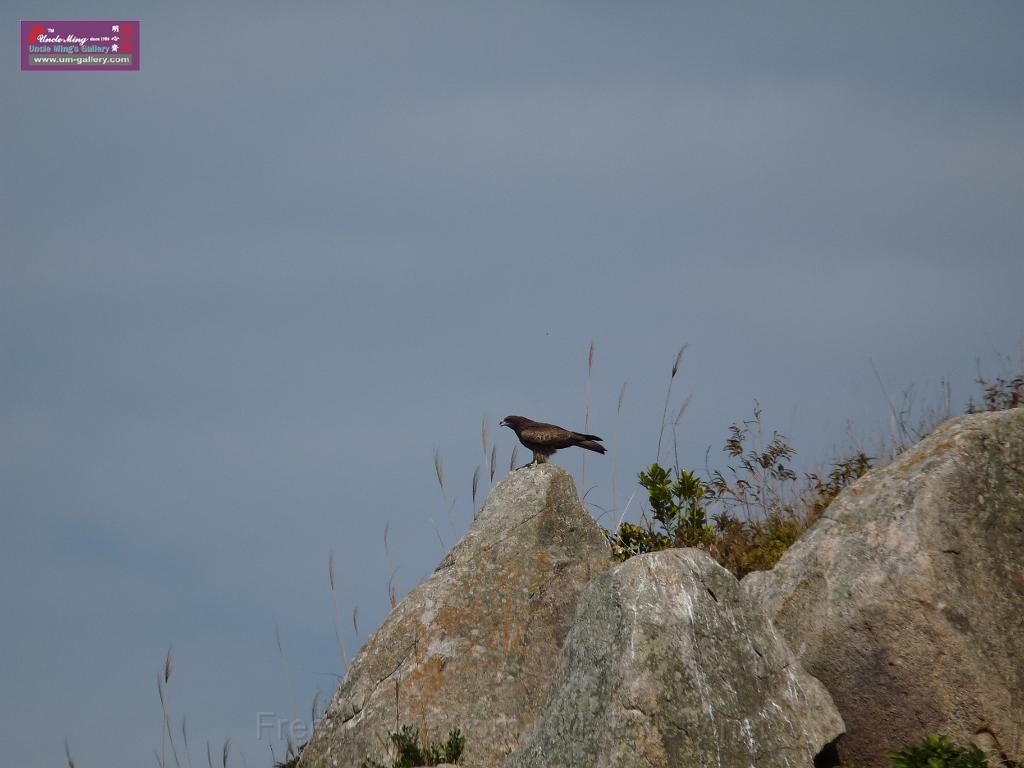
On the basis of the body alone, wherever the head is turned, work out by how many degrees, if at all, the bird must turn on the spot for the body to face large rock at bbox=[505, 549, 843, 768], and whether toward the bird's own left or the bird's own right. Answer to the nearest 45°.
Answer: approximately 90° to the bird's own left

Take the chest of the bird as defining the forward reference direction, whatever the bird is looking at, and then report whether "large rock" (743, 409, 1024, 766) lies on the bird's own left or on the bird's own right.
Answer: on the bird's own left

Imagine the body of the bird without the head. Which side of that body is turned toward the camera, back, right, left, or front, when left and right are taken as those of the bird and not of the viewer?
left

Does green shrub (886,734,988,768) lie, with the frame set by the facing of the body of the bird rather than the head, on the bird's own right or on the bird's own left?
on the bird's own left
